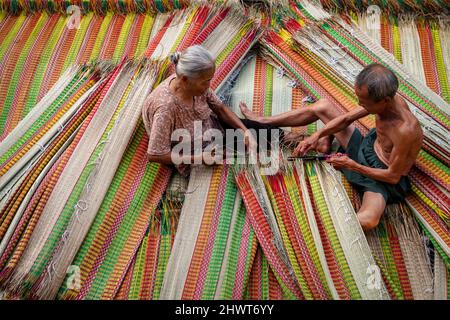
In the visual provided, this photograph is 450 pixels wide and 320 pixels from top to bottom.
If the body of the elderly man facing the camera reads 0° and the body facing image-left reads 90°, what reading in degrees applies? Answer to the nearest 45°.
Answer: approximately 90°

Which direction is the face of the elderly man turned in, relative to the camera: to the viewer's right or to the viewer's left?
to the viewer's left

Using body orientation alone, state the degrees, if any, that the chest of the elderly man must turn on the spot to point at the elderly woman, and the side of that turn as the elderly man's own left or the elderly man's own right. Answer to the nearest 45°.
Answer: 0° — they already face them
